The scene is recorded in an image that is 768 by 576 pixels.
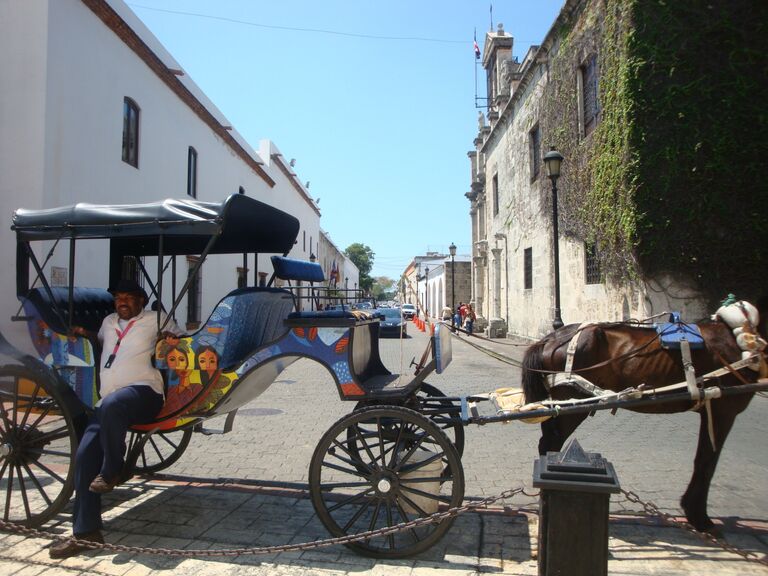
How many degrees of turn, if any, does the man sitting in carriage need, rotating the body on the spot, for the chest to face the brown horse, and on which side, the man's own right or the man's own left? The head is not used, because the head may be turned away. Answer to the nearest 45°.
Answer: approximately 135° to the man's own left

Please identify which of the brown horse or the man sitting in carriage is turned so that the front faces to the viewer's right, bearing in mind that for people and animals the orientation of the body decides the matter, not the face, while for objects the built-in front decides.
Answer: the brown horse

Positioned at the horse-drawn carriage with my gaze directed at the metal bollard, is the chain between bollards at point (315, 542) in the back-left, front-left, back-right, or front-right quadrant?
front-right

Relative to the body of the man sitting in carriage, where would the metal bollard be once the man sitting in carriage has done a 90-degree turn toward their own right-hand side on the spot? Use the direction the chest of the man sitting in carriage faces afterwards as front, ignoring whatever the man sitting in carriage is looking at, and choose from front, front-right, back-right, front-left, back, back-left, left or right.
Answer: back

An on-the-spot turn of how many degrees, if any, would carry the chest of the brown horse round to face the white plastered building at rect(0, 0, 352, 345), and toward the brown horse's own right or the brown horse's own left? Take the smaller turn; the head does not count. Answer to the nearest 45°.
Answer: approximately 180°

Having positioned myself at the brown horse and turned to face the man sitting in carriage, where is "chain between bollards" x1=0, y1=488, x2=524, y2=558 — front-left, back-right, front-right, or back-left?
front-left

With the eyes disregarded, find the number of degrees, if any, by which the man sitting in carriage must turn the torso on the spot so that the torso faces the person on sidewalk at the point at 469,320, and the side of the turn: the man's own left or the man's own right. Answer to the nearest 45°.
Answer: approximately 180°

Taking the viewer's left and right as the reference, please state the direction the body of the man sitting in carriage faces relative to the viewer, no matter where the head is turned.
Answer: facing the viewer and to the left of the viewer

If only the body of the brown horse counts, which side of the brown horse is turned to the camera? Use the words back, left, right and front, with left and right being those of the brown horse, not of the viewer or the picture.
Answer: right

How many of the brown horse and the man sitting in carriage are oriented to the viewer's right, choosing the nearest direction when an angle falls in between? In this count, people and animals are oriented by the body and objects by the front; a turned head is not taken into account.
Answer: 1

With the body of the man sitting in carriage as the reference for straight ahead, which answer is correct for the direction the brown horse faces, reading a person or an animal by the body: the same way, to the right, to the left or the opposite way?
to the left

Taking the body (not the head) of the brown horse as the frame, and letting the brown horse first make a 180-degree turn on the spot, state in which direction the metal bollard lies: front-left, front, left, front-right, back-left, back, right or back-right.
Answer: left
